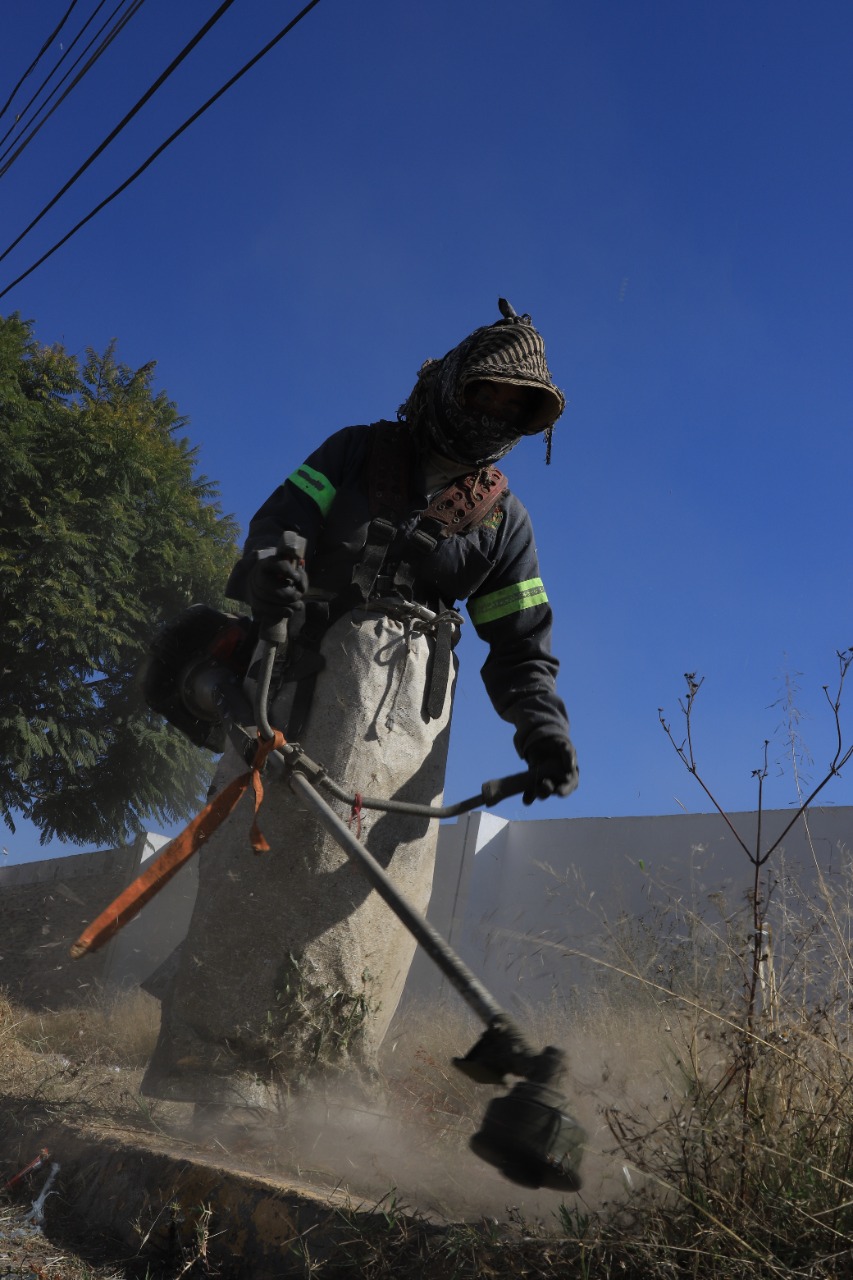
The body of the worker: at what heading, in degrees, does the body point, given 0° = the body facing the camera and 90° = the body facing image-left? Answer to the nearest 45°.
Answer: approximately 315°

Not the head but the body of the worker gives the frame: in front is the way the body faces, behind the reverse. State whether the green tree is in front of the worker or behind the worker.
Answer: behind
